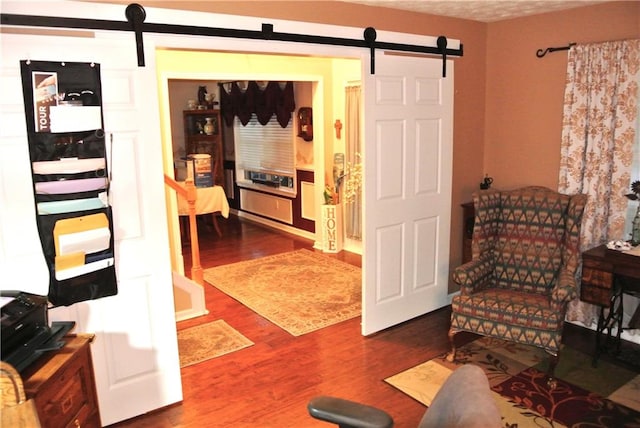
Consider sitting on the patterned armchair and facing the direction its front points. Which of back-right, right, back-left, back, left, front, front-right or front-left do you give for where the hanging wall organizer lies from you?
front

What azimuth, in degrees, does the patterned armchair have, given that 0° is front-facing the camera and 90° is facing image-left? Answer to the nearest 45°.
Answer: approximately 45°

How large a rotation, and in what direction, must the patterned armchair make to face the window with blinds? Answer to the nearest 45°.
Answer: approximately 90° to its right

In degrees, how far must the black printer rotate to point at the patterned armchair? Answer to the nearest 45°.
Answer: approximately 45° to its left

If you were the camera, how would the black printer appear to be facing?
facing the viewer and to the right of the viewer

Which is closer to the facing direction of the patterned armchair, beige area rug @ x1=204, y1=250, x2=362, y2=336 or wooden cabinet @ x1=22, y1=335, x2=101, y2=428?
the wooden cabinet

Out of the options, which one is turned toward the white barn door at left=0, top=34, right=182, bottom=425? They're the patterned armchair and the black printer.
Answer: the patterned armchair

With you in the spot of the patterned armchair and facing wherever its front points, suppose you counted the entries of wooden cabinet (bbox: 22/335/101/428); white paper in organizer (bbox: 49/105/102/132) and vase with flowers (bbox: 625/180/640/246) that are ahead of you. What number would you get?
2

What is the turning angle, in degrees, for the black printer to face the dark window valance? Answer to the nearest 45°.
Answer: approximately 90° to its left

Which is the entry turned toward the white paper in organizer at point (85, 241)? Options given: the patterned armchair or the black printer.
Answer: the patterned armchair

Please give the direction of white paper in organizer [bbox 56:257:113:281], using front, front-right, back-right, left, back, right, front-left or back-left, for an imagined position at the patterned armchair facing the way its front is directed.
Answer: front

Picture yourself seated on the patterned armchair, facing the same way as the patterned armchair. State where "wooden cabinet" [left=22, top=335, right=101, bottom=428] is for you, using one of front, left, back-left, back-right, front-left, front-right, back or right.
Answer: front

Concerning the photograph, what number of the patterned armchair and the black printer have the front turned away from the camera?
0

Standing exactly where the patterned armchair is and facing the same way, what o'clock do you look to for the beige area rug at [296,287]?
The beige area rug is roughly at 2 o'clock from the patterned armchair.
